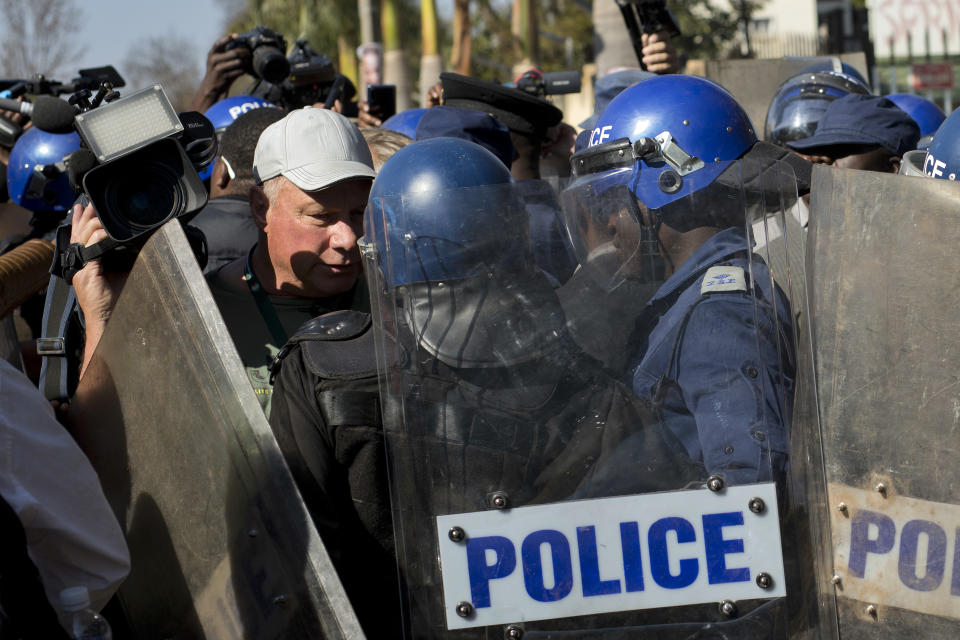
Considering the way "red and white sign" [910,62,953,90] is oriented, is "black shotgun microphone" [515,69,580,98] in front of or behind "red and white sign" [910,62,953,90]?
in front

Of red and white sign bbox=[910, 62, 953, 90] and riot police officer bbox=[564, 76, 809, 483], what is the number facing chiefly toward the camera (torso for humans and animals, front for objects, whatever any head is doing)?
1

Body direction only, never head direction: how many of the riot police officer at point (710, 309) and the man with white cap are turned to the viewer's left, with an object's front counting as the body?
1

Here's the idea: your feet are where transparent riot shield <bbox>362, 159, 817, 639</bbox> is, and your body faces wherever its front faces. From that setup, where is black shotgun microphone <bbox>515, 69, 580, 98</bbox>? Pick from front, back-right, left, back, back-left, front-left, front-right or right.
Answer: back

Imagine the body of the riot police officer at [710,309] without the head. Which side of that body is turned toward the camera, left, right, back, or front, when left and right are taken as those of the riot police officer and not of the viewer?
left

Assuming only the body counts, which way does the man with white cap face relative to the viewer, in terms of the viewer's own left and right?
facing the viewer and to the right of the viewer

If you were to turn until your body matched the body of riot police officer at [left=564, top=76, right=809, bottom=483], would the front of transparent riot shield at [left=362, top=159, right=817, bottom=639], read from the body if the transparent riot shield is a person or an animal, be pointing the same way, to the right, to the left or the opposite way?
to the left

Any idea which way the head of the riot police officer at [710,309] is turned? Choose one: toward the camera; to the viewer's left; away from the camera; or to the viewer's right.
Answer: to the viewer's left
